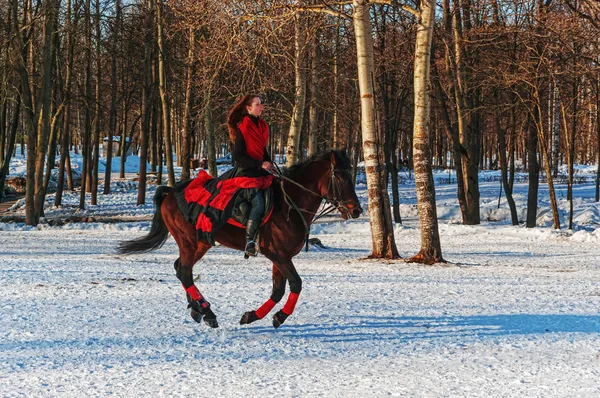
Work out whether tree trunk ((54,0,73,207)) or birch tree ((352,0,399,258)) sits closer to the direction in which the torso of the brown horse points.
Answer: the birch tree

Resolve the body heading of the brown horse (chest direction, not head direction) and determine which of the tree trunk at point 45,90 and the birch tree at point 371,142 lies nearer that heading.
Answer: the birch tree

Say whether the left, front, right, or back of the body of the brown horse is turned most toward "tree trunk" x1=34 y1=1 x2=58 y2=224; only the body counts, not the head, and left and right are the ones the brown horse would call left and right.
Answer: left

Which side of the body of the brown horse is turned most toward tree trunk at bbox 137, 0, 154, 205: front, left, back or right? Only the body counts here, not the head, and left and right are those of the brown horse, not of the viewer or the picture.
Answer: left

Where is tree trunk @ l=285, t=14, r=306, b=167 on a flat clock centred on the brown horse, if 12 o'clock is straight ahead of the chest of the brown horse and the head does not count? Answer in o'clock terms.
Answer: The tree trunk is roughly at 9 o'clock from the brown horse.

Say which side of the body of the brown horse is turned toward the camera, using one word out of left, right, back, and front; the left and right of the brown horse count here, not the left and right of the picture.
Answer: right

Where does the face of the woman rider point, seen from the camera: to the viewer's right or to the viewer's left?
to the viewer's right
